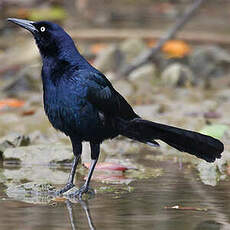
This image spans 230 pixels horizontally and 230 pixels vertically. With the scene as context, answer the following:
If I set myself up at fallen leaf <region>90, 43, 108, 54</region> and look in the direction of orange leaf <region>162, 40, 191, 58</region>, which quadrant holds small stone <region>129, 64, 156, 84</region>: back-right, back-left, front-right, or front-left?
front-right

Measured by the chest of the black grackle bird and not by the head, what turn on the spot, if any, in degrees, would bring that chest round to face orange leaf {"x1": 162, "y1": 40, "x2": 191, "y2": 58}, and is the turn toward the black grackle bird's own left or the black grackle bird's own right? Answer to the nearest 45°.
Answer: approximately 90° to the black grackle bird's own right

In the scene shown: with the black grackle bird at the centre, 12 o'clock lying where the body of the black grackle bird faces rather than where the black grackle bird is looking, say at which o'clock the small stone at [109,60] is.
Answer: The small stone is roughly at 3 o'clock from the black grackle bird.

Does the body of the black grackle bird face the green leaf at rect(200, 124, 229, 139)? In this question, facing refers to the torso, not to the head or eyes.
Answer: no

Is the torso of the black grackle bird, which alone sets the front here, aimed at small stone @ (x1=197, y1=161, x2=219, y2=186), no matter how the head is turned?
no

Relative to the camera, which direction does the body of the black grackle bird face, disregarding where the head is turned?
to the viewer's left

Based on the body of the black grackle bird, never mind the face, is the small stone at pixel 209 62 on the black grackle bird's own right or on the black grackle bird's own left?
on the black grackle bird's own right

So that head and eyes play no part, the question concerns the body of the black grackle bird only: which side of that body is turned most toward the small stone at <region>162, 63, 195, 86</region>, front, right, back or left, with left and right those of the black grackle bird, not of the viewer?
right

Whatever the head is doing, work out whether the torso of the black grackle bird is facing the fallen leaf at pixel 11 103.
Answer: no

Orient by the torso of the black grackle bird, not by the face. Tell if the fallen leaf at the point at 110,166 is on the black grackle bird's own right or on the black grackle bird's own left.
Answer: on the black grackle bird's own right

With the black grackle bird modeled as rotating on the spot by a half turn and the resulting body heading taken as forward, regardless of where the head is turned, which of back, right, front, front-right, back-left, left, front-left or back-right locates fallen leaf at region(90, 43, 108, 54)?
left

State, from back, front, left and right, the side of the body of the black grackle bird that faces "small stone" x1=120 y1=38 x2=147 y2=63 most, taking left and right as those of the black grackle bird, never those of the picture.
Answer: right

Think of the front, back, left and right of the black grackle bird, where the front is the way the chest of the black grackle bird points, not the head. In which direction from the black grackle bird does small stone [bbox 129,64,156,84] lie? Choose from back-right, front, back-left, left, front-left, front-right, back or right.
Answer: right
